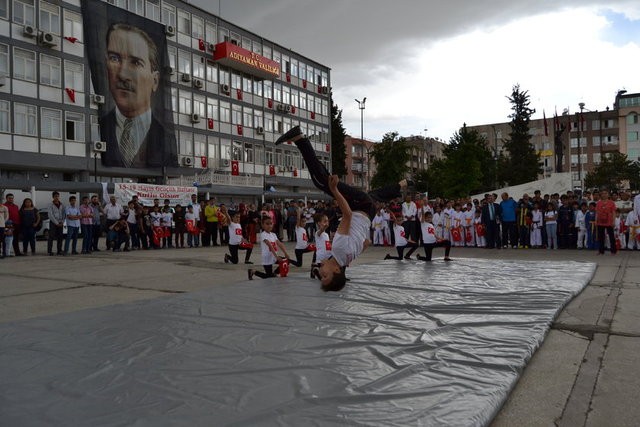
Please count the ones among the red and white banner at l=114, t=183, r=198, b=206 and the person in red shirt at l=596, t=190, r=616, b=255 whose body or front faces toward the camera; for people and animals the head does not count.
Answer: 2

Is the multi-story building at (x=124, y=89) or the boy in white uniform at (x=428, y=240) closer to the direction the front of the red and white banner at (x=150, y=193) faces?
the boy in white uniform

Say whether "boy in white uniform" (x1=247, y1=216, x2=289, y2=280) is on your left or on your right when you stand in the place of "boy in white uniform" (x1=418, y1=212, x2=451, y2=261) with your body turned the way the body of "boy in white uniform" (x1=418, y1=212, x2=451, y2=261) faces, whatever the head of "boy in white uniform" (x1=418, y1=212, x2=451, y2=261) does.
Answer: on your right

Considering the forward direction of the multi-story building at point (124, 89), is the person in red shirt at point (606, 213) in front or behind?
in front

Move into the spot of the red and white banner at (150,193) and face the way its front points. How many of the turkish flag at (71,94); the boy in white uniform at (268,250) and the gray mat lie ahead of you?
2

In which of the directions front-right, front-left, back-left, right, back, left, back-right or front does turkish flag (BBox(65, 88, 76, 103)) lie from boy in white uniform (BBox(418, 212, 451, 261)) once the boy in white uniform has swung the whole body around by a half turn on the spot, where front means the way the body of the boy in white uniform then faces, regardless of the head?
front

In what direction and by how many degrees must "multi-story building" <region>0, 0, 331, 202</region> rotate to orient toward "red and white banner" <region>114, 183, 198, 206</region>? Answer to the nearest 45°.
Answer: approximately 45° to its right

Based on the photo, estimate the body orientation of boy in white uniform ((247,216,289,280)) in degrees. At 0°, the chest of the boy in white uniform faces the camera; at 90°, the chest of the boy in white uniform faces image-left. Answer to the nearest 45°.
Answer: approximately 315°

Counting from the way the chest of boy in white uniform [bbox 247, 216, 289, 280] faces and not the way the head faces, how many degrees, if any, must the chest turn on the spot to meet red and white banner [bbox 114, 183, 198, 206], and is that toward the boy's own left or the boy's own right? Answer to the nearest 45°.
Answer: approximately 135° to the boy's own left

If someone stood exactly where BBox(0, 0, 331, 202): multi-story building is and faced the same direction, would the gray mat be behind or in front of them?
in front
